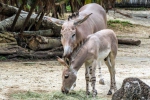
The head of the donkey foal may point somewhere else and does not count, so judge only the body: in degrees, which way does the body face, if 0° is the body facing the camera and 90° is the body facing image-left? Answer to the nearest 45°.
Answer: approximately 45°

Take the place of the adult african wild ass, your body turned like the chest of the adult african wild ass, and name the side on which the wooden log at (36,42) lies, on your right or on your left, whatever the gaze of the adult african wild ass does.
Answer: on your right

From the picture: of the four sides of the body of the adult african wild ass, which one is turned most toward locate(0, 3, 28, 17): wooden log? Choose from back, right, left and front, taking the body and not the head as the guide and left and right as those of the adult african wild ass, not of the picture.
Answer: right

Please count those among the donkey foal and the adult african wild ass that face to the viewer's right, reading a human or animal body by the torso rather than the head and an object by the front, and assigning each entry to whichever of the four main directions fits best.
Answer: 0

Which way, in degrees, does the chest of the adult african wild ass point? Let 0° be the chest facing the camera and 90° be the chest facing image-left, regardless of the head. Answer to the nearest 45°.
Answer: approximately 45°
